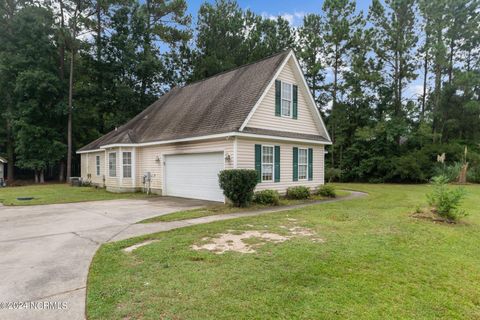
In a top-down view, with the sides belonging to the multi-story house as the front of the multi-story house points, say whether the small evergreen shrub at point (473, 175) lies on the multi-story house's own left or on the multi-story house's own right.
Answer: on the multi-story house's own left

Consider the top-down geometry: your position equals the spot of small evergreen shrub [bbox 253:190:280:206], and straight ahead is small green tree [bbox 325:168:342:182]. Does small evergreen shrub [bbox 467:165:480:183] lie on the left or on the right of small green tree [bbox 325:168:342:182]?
right

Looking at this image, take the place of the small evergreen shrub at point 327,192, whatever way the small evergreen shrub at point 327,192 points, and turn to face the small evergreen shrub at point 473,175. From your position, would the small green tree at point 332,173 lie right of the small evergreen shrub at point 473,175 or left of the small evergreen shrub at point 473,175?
left

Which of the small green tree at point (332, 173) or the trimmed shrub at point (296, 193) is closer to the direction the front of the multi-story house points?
the trimmed shrub
